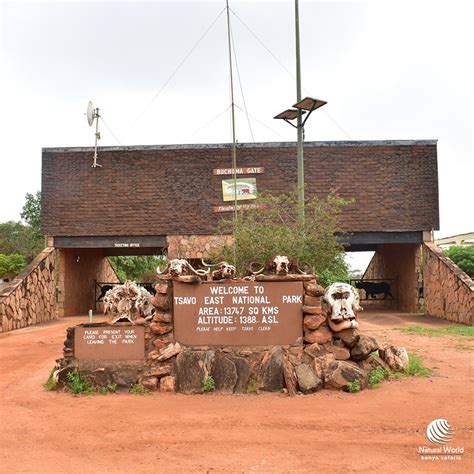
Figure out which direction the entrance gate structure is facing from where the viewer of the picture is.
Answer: facing the viewer

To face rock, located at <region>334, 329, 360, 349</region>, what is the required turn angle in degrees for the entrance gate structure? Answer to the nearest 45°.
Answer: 0° — it already faces it

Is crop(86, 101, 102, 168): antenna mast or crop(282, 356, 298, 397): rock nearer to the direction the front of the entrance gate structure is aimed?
the rock

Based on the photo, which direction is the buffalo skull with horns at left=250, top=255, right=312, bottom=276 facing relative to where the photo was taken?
toward the camera

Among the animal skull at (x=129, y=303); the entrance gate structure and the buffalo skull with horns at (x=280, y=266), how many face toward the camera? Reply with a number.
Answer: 3

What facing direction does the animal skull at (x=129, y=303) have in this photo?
toward the camera

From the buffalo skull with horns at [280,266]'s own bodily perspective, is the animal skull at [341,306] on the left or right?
on its left

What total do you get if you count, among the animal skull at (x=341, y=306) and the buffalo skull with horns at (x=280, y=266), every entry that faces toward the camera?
2

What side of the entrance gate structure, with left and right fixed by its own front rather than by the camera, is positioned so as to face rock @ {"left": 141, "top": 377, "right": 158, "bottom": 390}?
front

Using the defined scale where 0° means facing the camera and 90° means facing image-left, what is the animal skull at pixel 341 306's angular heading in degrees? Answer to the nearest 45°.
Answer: approximately 0°

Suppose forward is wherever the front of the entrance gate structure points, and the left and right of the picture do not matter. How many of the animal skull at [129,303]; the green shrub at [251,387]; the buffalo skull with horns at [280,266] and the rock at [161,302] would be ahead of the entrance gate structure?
4

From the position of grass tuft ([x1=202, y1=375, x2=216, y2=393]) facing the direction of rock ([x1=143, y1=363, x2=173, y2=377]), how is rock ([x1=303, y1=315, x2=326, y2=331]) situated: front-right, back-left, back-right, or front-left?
back-right

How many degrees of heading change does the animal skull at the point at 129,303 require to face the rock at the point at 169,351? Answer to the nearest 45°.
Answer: approximately 45° to its left

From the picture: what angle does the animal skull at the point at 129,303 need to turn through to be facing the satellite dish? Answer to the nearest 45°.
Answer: approximately 180°
